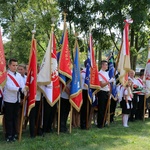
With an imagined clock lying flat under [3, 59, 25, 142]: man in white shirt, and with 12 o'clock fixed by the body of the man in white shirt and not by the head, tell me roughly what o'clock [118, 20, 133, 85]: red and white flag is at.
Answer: The red and white flag is roughly at 10 o'clock from the man in white shirt.

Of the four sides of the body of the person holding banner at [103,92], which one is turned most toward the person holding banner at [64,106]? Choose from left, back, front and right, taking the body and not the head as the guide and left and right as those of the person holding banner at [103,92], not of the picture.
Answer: right

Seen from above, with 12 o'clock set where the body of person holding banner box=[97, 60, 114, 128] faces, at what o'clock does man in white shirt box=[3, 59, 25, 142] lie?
The man in white shirt is roughly at 3 o'clock from the person holding banner.

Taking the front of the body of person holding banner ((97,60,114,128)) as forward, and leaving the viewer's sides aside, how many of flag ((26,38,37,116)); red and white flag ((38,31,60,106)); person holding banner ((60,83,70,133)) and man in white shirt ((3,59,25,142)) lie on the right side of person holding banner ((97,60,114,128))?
4

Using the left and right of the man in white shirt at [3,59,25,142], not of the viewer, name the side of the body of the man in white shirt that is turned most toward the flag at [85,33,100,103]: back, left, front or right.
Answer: left

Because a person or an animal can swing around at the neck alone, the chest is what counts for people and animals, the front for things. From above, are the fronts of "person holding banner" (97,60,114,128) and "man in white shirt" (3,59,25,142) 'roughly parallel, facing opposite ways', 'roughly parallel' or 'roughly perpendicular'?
roughly parallel

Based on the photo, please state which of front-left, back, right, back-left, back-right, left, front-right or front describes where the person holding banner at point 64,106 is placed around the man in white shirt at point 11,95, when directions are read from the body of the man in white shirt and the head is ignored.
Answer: left

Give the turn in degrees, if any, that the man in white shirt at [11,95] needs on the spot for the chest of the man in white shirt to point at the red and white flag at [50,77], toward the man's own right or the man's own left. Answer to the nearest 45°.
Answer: approximately 90° to the man's own left

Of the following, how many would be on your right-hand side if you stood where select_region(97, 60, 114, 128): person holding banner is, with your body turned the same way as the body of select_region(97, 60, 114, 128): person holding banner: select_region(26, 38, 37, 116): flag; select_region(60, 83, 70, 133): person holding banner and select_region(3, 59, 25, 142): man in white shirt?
3

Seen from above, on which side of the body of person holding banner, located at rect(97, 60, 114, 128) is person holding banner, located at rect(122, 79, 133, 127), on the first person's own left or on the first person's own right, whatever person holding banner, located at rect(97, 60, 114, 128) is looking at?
on the first person's own left

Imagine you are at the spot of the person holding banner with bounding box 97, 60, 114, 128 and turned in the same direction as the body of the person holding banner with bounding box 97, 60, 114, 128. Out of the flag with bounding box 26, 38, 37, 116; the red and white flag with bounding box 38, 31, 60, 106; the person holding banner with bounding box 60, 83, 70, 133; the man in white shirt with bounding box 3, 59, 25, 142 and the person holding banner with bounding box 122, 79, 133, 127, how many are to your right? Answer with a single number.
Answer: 4

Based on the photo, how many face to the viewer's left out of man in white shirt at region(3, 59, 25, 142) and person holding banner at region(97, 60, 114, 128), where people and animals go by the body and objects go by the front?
0

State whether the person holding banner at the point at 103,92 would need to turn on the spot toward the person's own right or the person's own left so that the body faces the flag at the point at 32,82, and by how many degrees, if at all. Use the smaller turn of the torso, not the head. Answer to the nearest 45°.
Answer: approximately 90° to the person's own right

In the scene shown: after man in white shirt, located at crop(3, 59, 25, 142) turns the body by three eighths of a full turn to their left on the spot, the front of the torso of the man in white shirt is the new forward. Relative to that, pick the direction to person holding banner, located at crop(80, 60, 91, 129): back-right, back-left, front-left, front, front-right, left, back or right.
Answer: front-right

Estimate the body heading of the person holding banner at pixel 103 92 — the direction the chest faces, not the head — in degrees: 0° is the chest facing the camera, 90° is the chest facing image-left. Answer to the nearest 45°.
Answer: approximately 315°

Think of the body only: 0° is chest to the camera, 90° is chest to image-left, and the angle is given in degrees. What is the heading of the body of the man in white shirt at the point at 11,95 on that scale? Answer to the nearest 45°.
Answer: approximately 315°
